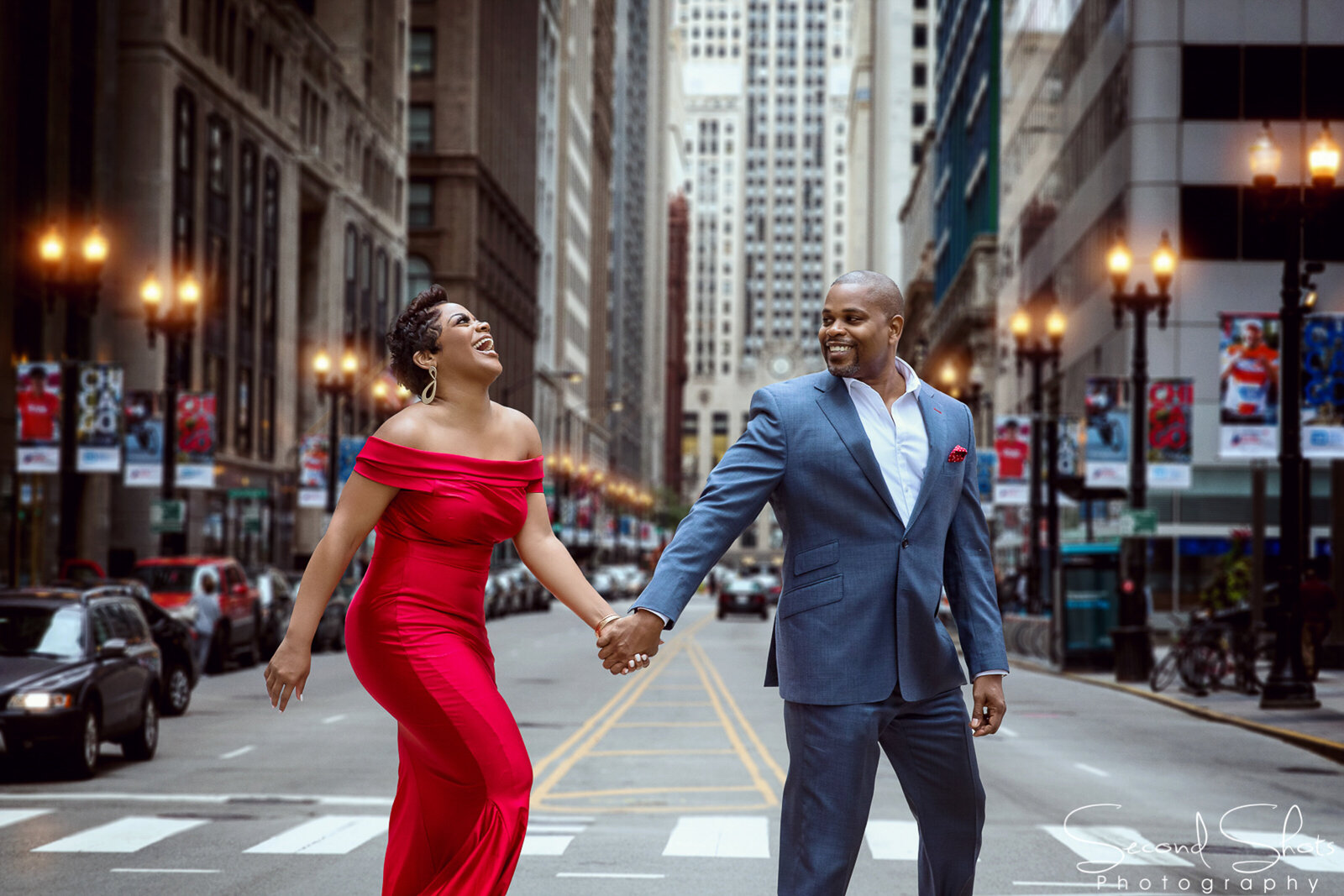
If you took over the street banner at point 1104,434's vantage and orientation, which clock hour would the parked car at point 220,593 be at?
The parked car is roughly at 2 o'clock from the street banner.

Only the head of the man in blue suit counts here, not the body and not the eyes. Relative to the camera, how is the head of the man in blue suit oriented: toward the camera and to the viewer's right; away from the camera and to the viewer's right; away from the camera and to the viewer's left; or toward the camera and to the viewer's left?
toward the camera and to the viewer's left

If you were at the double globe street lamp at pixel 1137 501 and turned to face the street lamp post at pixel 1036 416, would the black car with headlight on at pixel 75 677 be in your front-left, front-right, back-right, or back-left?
back-left

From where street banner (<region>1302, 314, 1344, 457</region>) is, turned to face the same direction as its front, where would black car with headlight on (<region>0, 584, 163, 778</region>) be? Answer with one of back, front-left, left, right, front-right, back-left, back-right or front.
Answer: front-right

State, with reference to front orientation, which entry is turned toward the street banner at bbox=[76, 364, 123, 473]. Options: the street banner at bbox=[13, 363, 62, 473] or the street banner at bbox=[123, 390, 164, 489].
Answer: the street banner at bbox=[123, 390, 164, 489]

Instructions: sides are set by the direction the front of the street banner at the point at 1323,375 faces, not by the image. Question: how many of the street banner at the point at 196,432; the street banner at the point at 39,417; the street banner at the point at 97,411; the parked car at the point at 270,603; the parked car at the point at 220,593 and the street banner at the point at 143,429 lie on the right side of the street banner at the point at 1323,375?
6

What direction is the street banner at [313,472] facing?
toward the camera

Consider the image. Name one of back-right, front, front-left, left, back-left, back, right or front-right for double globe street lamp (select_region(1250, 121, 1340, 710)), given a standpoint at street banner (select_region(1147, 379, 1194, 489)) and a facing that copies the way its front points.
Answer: front

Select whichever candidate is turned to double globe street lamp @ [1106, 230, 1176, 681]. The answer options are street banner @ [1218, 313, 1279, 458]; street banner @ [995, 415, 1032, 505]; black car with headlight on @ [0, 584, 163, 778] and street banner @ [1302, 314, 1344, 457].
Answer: street banner @ [995, 415, 1032, 505]

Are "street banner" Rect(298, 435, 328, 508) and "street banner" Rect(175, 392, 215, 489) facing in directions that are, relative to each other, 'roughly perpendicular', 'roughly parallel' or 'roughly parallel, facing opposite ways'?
roughly parallel

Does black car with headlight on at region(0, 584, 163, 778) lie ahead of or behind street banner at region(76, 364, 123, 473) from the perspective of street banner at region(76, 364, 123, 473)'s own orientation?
ahead

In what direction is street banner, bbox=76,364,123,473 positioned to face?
toward the camera

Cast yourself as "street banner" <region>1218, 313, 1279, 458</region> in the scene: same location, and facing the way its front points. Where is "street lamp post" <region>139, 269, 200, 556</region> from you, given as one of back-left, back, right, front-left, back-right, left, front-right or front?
right

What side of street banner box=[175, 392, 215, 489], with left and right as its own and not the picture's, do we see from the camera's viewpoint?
front

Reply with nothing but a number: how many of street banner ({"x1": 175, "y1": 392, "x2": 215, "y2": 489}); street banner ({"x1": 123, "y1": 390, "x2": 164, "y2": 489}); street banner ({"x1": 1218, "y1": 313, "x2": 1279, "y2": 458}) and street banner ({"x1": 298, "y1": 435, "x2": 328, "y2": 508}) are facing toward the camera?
4

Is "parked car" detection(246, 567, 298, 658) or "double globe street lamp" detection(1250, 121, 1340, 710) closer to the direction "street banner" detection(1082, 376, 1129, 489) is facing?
the double globe street lamp

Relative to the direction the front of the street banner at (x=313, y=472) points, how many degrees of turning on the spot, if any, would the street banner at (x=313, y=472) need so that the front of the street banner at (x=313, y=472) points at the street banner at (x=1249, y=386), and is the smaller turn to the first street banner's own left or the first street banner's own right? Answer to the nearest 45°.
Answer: approximately 45° to the first street banner's own left
